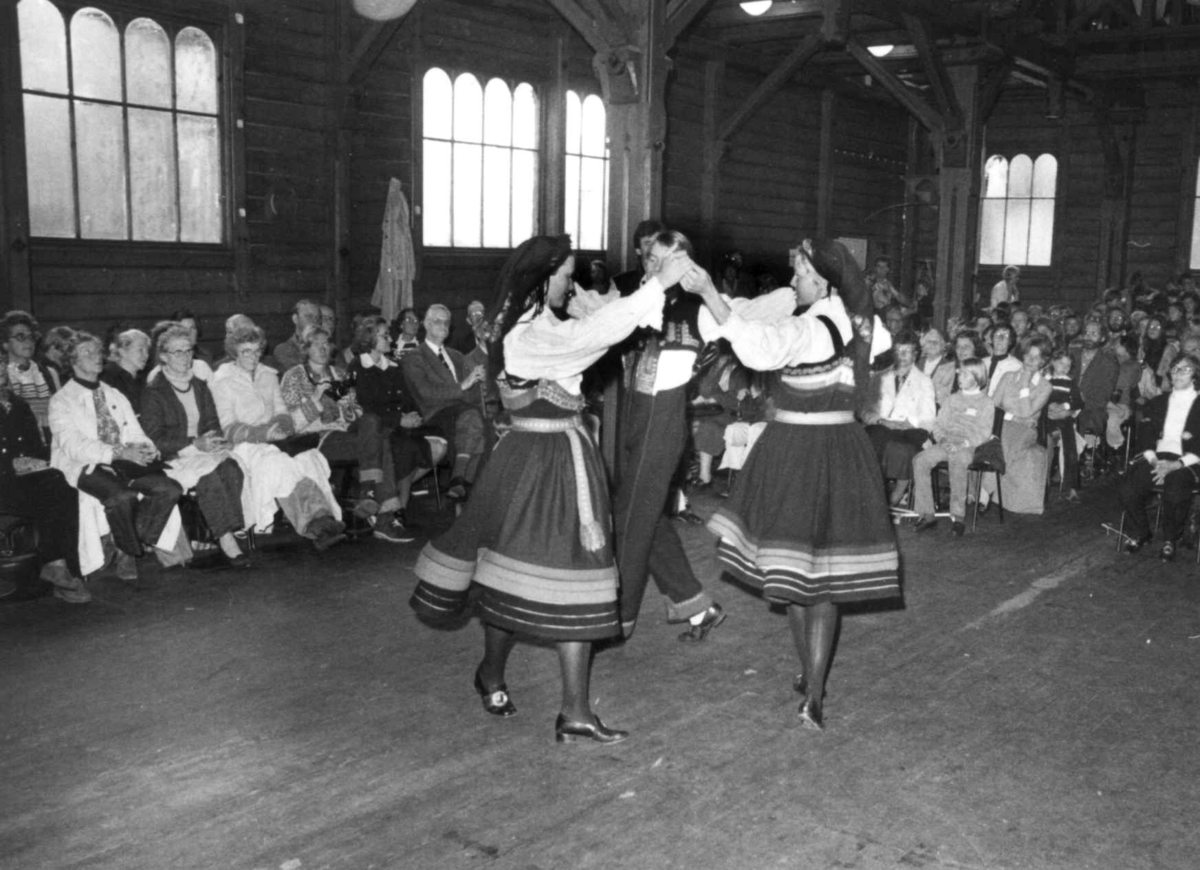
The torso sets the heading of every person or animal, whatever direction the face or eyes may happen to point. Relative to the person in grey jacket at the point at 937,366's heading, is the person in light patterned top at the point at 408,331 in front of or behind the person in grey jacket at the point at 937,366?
in front

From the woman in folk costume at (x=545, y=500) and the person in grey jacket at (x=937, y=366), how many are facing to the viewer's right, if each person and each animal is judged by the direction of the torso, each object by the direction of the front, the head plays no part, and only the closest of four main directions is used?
1

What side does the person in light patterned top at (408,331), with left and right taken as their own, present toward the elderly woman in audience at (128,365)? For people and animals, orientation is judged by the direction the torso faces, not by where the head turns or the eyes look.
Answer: right

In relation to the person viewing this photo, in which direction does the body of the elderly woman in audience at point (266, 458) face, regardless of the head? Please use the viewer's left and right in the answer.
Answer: facing the viewer and to the right of the viewer

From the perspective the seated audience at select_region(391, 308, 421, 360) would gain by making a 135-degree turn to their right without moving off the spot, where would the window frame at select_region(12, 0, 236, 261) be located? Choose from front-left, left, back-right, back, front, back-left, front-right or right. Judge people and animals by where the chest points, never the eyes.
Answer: front-right

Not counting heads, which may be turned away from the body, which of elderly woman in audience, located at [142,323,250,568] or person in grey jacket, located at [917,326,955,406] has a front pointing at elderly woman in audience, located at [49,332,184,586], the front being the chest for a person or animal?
the person in grey jacket

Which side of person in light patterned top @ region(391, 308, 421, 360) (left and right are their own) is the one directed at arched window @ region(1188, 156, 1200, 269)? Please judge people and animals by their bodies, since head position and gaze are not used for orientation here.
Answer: left

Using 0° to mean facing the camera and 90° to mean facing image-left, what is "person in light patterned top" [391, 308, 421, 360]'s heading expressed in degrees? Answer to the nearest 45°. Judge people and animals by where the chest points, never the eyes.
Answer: approximately 315°

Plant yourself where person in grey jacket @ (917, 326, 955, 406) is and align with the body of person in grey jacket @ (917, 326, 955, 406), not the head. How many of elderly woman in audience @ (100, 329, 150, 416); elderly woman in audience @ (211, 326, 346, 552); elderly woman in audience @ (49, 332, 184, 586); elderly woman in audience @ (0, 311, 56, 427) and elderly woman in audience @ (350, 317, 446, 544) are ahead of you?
5

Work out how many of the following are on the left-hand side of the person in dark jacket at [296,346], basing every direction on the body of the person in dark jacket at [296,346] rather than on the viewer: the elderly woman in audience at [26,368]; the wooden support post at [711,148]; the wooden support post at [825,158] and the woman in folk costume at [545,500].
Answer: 2

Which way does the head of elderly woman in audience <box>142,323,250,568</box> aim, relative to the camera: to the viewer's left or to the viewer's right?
to the viewer's right

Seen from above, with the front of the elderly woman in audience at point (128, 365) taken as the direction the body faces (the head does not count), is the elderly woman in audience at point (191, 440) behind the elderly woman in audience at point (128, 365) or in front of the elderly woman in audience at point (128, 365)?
in front

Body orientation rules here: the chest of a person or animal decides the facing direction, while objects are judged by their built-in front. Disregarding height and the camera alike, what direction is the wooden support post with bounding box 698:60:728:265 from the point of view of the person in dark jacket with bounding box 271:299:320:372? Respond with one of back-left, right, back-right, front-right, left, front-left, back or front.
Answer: left
